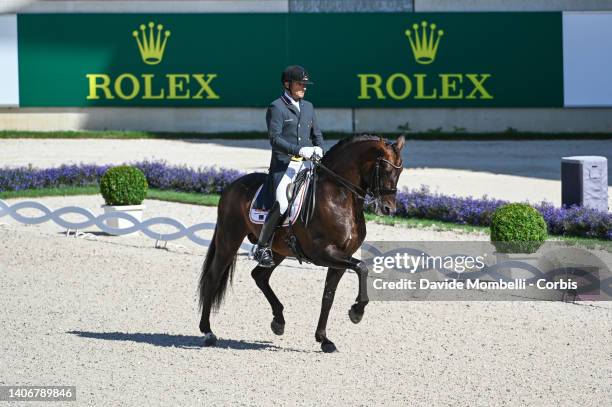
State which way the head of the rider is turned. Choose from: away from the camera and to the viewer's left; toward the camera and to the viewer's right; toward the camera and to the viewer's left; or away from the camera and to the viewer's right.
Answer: toward the camera and to the viewer's right

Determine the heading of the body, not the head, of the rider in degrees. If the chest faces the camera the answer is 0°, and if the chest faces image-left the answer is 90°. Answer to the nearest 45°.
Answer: approximately 315°

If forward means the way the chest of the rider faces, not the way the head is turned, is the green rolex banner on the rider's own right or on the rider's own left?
on the rider's own left

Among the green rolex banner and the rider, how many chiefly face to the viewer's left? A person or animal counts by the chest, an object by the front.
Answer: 0

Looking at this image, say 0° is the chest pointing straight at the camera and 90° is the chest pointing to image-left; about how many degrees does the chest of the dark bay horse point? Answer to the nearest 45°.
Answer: approximately 315°

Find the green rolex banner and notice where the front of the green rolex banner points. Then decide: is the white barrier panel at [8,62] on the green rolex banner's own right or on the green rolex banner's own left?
on the green rolex banner's own right

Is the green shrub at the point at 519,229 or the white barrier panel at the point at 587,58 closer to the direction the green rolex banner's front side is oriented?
the green shrub

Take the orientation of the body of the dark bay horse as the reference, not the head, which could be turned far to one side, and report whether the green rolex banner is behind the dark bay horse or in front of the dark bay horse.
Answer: behind

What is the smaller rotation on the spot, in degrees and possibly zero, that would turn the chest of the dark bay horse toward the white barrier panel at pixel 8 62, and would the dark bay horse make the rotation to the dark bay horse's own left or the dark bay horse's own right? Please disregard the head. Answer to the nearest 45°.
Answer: approximately 135° to the dark bay horse's own left

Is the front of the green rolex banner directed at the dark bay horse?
yes

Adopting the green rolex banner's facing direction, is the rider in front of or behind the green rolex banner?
in front

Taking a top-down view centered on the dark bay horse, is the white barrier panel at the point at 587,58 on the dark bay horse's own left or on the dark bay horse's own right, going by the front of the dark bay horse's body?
on the dark bay horse's own left

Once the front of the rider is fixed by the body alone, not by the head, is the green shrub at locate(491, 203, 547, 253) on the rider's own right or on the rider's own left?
on the rider's own left
